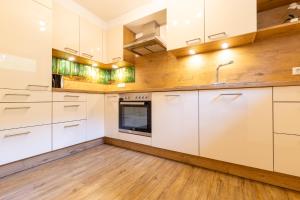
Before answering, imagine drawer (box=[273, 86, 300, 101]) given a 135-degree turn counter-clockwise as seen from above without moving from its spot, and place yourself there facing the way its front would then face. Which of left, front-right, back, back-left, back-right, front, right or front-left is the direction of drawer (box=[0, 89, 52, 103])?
back

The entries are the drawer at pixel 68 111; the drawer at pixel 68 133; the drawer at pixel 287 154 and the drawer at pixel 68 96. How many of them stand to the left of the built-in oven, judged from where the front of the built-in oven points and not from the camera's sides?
1

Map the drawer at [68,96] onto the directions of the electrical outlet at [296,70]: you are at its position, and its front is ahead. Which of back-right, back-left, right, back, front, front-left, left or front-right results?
front-right

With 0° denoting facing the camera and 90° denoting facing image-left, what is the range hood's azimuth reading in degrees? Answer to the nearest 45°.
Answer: approximately 45°

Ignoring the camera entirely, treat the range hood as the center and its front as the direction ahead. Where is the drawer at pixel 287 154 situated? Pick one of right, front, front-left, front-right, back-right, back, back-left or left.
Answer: left

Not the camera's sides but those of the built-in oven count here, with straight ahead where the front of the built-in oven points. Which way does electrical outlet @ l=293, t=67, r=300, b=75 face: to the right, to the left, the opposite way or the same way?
the same way

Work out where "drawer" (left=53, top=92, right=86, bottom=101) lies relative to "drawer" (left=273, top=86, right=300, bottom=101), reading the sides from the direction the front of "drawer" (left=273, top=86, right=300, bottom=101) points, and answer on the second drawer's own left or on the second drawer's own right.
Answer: on the second drawer's own right

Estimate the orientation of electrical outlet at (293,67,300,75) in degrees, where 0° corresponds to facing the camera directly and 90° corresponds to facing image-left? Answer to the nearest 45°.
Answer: approximately 0°

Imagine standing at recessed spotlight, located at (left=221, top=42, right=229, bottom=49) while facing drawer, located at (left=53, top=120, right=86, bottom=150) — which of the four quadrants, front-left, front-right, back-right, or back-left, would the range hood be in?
front-right

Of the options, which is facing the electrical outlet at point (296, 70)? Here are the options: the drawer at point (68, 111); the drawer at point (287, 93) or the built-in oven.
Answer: the drawer at point (68, 111)

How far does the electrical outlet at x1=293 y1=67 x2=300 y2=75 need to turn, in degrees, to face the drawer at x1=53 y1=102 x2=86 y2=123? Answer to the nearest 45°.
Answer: approximately 45° to its right

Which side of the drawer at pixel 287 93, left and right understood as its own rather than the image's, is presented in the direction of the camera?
front

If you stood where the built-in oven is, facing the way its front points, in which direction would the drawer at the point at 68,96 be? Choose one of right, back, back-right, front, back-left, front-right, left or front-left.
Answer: front-right

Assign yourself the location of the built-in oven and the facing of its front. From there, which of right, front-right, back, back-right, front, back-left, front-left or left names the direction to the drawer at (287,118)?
left

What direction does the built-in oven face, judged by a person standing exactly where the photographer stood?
facing the viewer and to the left of the viewer

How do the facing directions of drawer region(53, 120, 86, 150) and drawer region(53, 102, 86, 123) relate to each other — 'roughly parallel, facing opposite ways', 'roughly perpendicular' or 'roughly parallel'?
roughly parallel

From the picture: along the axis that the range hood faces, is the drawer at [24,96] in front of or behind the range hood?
in front

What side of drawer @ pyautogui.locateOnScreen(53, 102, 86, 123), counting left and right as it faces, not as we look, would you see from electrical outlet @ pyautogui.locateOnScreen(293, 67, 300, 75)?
front

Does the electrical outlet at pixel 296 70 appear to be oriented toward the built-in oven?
no

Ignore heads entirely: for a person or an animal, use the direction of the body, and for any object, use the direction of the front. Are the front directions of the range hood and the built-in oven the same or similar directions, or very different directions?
same or similar directions
